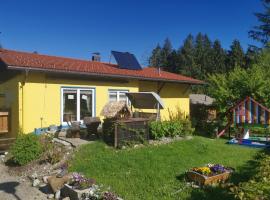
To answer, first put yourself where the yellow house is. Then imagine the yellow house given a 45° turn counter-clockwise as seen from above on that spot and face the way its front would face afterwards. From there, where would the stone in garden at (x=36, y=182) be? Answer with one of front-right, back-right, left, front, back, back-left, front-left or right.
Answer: right

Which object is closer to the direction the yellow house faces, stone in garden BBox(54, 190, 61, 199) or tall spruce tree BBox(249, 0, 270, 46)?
the stone in garden

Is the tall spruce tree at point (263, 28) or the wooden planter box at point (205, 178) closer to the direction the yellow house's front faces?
the wooden planter box

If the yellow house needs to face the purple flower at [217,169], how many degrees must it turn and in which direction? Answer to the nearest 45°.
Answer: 0° — it already faces it

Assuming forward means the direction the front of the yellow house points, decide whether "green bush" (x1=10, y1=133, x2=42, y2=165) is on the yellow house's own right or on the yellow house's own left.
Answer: on the yellow house's own right

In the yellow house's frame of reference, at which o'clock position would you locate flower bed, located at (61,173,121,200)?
The flower bed is roughly at 1 o'clock from the yellow house.

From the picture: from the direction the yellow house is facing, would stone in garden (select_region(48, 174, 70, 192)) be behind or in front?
in front

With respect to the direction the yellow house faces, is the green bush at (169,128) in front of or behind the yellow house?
in front

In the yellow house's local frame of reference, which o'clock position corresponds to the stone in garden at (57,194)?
The stone in garden is roughly at 1 o'clock from the yellow house.

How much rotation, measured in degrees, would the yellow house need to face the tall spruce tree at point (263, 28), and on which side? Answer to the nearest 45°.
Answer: approximately 90° to its left

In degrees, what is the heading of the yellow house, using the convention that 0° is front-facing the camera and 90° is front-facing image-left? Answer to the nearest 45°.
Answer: approximately 315°

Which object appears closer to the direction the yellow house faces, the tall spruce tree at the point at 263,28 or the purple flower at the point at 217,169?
the purple flower
